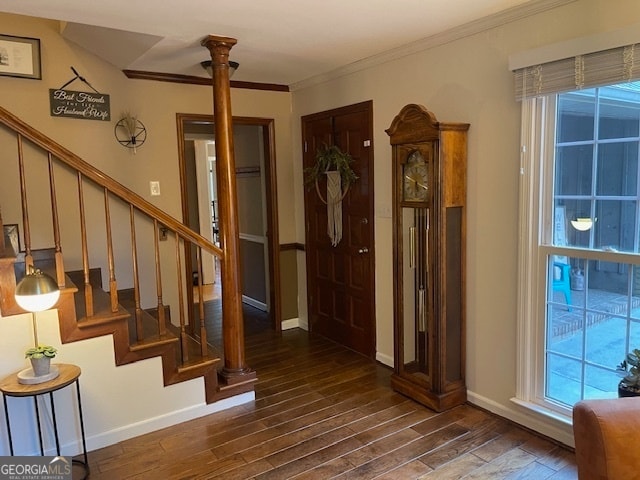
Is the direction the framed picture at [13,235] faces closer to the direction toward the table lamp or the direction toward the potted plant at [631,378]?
the table lamp

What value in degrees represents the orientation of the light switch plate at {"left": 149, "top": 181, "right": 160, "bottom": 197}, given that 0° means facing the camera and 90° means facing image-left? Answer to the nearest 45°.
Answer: approximately 0°

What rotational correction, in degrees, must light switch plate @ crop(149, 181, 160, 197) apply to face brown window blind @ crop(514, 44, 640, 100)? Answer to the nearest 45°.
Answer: approximately 45° to its left

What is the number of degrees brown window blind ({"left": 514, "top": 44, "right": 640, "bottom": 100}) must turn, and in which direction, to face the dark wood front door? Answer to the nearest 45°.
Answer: approximately 90° to its right

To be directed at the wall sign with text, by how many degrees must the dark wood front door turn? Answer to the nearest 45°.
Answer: approximately 45° to its right

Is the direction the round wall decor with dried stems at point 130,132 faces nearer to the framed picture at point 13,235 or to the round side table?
the round side table

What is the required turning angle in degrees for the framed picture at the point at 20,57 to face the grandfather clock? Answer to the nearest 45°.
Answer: approximately 45° to its left

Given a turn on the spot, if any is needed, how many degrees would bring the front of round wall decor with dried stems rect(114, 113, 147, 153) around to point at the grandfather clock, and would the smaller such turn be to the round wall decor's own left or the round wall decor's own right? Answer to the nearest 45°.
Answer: approximately 45° to the round wall decor's own left

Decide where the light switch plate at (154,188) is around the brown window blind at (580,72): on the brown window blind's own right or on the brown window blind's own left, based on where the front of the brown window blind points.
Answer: on the brown window blind's own right
